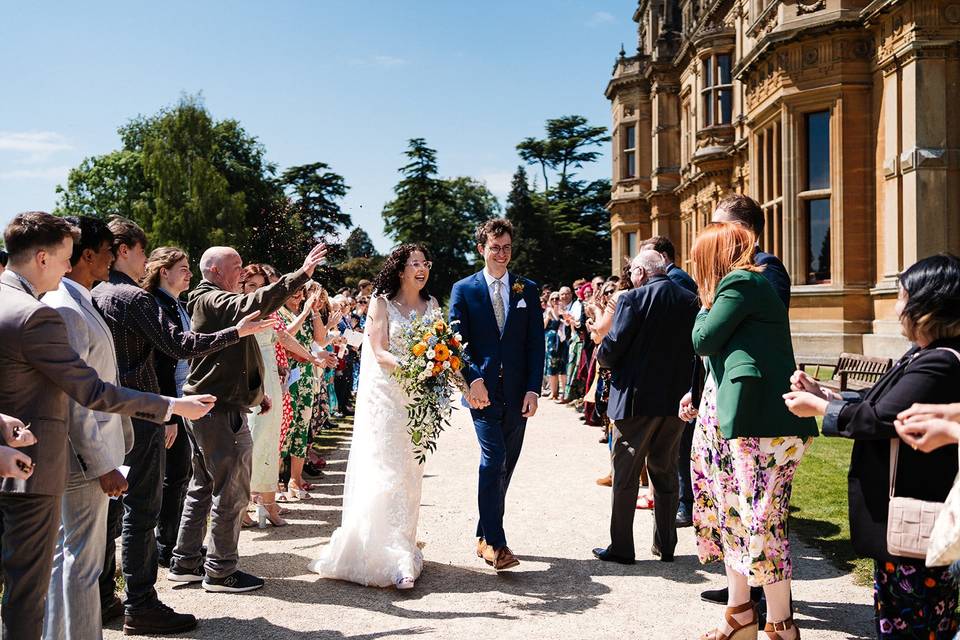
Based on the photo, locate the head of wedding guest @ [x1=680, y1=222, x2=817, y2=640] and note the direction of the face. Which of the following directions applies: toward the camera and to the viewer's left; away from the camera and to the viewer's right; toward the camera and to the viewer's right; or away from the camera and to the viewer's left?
away from the camera and to the viewer's left

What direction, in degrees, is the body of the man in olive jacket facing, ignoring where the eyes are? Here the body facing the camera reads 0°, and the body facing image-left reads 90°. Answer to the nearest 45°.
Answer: approximately 270°

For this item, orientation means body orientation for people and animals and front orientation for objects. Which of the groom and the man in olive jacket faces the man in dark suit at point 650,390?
the man in olive jacket

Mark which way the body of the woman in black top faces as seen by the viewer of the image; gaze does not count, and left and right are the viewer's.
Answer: facing to the left of the viewer

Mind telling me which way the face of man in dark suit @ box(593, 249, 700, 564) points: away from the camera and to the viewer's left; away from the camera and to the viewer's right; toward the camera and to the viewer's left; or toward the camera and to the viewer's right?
away from the camera and to the viewer's left

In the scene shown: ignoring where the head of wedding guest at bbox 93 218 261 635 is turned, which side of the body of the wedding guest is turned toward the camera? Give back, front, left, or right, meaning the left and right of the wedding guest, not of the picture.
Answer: right

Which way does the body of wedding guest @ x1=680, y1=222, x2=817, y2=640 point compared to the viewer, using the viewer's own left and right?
facing to the left of the viewer

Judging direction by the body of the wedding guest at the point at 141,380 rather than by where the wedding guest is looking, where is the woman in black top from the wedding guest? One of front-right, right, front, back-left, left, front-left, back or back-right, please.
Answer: front-right

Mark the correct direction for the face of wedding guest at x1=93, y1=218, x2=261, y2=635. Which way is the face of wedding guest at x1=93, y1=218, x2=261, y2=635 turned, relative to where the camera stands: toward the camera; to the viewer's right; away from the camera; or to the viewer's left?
to the viewer's right

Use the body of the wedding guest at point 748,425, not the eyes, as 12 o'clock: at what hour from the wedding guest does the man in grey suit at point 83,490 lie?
The man in grey suit is roughly at 11 o'clock from the wedding guest.
